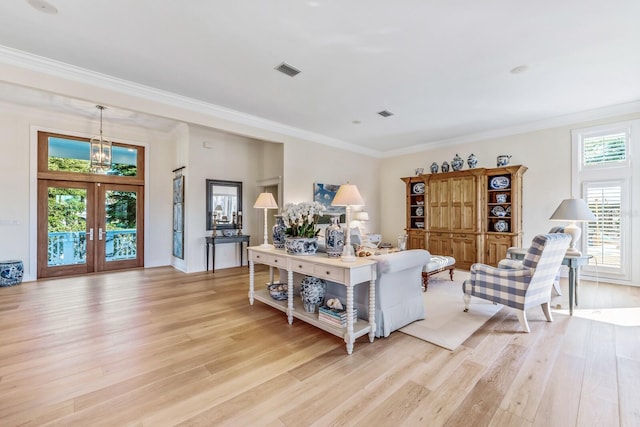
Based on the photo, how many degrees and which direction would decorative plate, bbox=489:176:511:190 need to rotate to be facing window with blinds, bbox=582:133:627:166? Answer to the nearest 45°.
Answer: approximately 90° to its left

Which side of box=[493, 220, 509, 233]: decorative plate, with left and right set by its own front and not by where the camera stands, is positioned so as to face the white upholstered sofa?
front

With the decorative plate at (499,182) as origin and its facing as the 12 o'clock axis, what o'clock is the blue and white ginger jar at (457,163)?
The blue and white ginger jar is roughly at 3 o'clock from the decorative plate.

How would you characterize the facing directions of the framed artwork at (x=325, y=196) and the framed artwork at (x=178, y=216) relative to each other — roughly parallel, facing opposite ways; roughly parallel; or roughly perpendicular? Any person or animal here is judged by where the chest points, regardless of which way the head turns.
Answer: roughly perpendicular

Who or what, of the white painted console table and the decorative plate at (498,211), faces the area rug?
the decorative plate

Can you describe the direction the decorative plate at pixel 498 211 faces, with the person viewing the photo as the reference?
facing the viewer

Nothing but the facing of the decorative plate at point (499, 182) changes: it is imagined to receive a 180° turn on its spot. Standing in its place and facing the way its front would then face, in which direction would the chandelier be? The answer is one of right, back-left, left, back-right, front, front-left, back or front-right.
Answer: back-left

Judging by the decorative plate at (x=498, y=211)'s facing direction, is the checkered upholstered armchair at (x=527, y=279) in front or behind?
in front

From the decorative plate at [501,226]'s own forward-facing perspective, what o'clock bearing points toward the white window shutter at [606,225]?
The white window shutter is roughly at 9 o'clock from the decorative plate.

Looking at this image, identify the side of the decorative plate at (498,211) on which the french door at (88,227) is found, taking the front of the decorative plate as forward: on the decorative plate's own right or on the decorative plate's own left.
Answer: on the decorative plate's own right

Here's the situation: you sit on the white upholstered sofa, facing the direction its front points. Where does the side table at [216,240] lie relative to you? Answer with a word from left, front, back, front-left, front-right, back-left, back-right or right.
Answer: left

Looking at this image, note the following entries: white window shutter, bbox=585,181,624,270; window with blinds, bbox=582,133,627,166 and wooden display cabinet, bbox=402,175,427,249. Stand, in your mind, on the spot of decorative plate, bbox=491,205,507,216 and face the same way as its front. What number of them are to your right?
1

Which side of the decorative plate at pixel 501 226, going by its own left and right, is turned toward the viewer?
front
